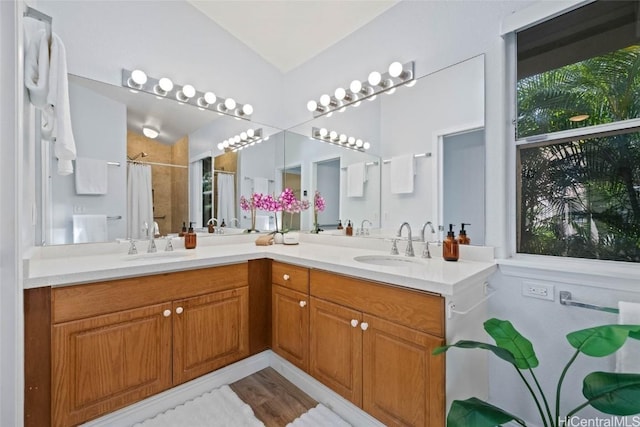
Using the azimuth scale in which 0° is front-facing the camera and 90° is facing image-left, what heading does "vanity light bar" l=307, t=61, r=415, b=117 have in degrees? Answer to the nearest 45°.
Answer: approximately 45°

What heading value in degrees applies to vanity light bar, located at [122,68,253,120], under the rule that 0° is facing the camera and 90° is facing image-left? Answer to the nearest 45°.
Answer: approximately 315°

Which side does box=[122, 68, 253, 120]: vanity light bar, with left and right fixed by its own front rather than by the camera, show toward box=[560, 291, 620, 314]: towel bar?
front

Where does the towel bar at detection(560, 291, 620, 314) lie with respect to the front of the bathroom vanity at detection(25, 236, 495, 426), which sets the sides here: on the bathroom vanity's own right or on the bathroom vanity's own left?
on the bathroom vanity's own left

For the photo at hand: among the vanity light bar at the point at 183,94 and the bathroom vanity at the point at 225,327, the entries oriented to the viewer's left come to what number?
0

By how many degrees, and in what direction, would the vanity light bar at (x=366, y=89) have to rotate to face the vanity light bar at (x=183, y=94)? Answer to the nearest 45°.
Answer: approximately 45° to its right
